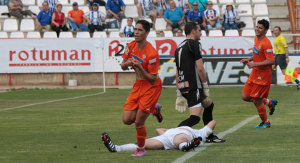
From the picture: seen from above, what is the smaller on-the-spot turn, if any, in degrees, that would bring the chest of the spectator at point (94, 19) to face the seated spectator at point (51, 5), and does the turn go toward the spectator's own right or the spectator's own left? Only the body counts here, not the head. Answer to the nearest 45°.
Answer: approximately 90° to the spectator's own right

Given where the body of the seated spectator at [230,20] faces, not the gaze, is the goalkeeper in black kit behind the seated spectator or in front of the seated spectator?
in front

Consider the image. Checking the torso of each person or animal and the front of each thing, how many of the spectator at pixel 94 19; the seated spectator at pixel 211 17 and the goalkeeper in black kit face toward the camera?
2

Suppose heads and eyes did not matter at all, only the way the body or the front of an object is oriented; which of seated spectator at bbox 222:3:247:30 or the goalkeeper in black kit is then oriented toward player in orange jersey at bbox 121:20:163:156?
the seated spectator

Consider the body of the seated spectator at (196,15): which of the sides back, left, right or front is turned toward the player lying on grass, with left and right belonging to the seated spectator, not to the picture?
front

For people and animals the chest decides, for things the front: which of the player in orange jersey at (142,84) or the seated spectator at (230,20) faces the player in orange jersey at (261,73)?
the seated spectator

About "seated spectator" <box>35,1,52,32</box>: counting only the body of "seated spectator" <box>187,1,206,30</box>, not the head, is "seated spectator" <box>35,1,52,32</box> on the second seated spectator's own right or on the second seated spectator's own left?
on the second seated spectator's own right

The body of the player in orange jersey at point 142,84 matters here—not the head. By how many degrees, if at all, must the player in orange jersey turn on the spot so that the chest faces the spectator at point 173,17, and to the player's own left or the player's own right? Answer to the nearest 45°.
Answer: approximately 135° to the player's own right
